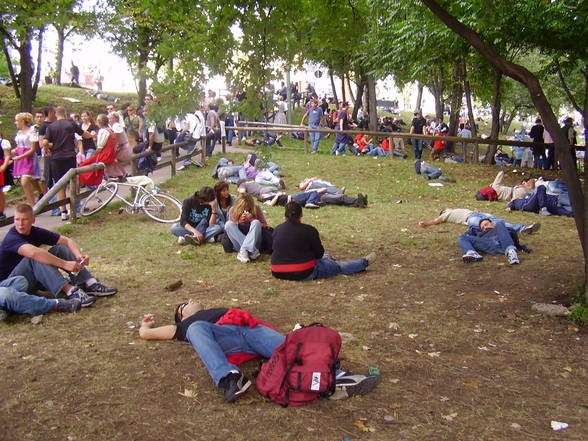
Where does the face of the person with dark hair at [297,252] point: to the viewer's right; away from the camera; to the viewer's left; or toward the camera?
away from the camera

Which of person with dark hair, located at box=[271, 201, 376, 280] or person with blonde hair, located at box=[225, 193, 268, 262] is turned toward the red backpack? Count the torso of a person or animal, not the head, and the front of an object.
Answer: the person with blonde hair

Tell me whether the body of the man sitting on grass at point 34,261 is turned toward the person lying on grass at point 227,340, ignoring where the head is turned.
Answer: yes

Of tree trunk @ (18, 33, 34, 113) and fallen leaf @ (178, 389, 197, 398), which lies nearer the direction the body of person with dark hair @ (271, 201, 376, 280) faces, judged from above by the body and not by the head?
the tree trunk

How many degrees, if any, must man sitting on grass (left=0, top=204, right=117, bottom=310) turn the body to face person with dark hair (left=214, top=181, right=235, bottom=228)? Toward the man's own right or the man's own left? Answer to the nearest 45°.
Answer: approximately 90° to the man's own left

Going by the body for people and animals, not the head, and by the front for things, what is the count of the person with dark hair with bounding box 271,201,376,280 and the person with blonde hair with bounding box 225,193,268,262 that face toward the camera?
1

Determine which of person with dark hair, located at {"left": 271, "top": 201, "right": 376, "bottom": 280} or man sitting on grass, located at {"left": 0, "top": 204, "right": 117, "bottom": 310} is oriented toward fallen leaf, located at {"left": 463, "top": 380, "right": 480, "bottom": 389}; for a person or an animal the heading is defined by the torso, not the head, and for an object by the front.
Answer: the man sitting on grass

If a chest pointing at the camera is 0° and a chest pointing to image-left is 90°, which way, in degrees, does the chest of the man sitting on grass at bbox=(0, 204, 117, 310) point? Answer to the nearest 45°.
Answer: approximately 315°

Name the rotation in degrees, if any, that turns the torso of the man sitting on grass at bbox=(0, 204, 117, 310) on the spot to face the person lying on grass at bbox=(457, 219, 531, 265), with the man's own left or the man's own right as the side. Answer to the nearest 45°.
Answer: approximately 45° to the man's own left

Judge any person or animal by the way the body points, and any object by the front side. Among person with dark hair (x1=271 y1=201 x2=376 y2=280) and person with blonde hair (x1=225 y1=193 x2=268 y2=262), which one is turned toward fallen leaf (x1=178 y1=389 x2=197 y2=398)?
the person with blonde hair

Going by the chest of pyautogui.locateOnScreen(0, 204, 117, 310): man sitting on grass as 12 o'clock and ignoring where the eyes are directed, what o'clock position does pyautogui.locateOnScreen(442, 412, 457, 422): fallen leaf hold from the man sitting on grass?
The fallen leaf is roughly at 12 o'clock from the man sitting on grass.

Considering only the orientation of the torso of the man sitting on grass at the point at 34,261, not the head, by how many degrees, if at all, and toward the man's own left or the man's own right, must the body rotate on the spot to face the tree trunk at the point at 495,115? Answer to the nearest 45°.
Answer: approximately 90° to the man's own left

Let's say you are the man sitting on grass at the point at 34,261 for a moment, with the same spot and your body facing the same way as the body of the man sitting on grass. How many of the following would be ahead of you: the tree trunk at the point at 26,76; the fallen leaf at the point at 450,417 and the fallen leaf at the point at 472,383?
2

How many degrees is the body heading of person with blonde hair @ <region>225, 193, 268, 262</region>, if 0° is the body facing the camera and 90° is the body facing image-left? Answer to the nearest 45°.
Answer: approximately 0°

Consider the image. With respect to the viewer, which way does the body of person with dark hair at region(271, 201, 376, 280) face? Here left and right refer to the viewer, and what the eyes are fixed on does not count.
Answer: facing away from the viewer and to the right of the viewer
